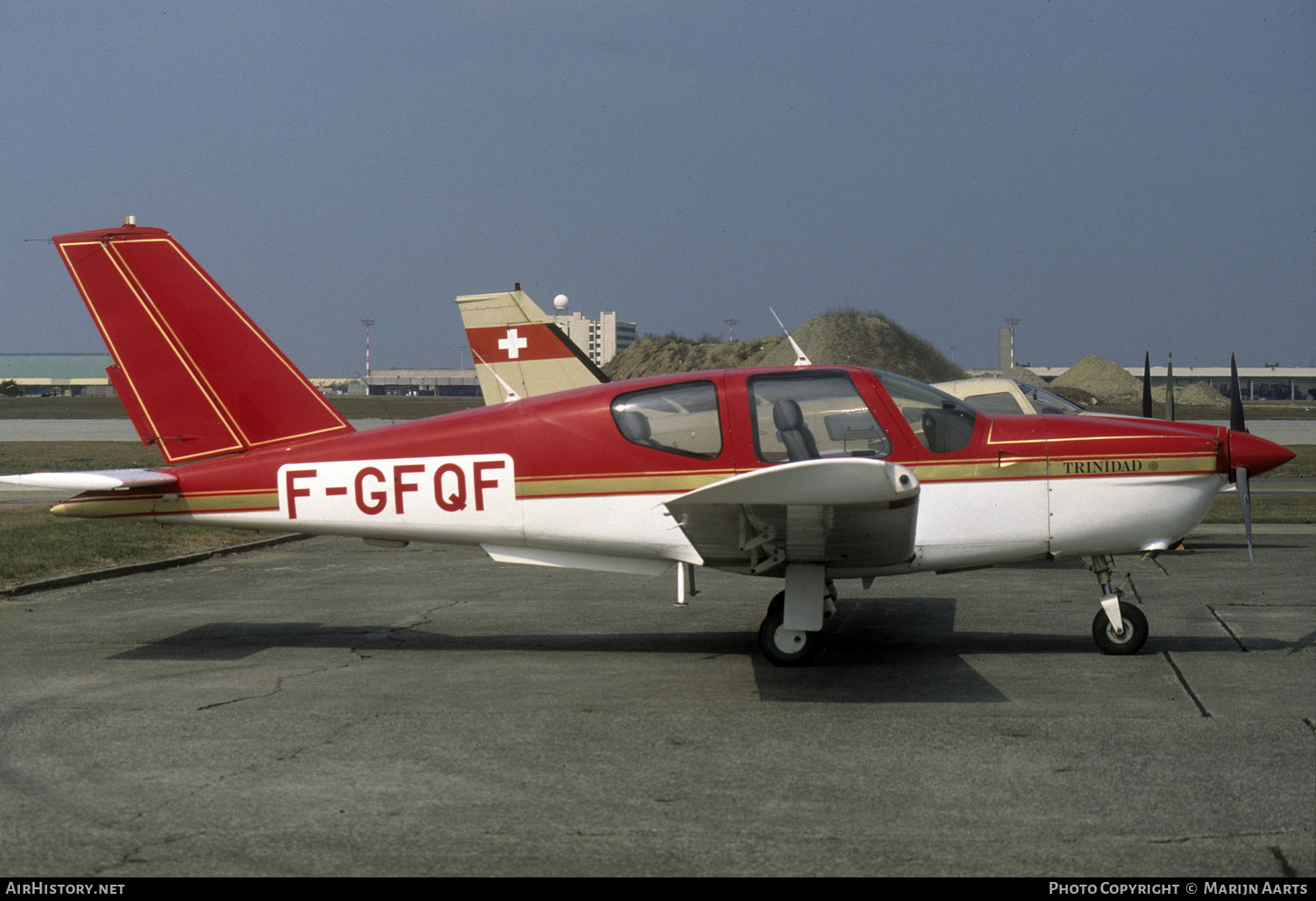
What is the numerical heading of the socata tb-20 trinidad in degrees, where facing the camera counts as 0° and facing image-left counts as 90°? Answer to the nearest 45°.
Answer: approximately 270°

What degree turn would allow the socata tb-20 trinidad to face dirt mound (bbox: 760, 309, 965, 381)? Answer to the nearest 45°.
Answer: approximately 90° to its left
